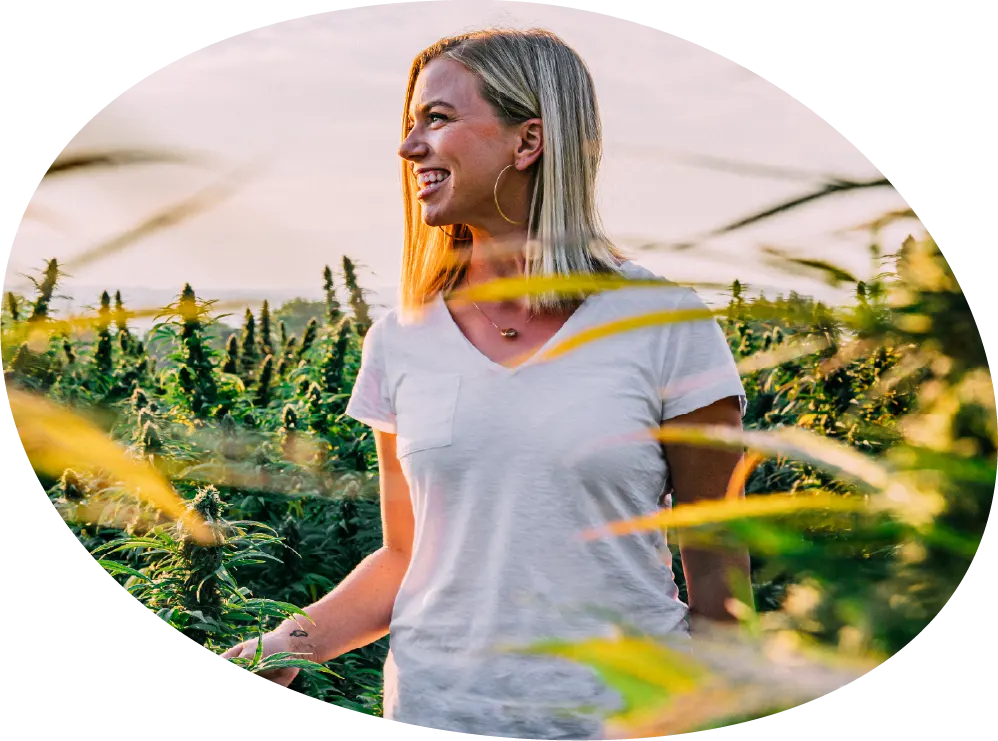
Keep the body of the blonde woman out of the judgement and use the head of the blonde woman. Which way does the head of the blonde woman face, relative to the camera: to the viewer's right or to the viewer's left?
to the viewer's left

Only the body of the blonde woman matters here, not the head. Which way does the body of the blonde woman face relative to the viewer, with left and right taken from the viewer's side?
facing the viewer and to the left of the viewer
